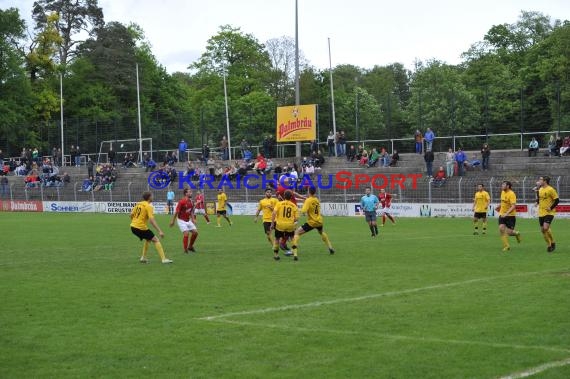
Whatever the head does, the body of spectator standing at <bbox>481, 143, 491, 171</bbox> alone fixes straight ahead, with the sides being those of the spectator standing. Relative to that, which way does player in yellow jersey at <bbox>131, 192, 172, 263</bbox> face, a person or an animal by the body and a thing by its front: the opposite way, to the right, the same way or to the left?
the opposite way

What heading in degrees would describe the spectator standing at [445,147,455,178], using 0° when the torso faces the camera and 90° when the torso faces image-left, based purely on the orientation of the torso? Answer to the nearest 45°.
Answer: approximately 0°

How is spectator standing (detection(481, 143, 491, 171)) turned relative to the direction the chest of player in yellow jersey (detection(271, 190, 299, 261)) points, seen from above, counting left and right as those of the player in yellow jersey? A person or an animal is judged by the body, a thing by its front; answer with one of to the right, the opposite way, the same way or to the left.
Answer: the opposite way

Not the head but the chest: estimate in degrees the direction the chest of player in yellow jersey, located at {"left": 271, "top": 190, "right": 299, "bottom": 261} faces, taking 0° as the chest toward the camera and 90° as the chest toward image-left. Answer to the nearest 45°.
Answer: approximately 180°

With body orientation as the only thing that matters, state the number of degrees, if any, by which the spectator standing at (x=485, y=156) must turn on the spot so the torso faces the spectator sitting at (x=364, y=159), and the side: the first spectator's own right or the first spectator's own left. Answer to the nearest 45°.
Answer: approximately 135° to the first spectator's own right

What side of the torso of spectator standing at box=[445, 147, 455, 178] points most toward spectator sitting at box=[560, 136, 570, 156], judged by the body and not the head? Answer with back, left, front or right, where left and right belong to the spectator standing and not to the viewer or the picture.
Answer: left

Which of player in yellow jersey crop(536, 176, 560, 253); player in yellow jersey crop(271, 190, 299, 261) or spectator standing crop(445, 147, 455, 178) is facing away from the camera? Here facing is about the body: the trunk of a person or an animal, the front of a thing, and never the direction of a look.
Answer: player in yellow jersey crop(271, 190, 299, 261)

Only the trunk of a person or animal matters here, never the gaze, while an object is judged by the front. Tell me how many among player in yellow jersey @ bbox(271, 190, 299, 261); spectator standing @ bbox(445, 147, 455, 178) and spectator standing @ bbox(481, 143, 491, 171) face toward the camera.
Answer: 2

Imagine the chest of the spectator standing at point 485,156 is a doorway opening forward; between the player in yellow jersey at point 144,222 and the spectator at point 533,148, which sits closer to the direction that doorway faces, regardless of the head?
the player in yellow jersey

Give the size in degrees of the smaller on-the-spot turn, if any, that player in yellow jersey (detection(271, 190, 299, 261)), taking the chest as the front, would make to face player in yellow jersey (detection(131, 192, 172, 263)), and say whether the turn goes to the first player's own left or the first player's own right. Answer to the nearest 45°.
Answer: approximately 90° to the first player's own left
